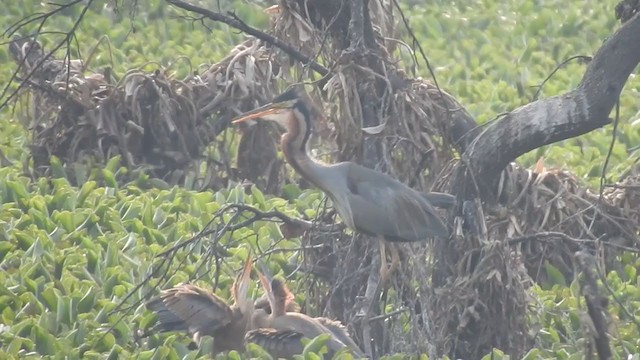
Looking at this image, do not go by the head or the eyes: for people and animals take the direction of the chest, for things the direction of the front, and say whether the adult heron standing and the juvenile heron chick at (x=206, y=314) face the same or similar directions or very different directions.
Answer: very different directions

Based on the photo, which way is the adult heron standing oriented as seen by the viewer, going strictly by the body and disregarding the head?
to the viewer's left

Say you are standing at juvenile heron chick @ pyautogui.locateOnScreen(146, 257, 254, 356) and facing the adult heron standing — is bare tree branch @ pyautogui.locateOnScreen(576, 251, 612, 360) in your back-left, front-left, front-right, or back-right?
front-right

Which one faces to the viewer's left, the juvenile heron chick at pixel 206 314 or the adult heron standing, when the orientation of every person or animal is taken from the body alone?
the adult heron standing

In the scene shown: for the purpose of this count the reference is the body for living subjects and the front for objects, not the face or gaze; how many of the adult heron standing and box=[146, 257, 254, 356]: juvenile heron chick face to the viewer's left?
1

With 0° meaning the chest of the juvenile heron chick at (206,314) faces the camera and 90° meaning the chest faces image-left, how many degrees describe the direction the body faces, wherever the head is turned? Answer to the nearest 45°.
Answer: approximately 270°

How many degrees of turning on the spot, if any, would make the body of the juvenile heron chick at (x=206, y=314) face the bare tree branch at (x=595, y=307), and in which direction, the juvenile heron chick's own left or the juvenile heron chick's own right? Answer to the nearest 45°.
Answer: approximately 45° to the juvenile heron chick's own right

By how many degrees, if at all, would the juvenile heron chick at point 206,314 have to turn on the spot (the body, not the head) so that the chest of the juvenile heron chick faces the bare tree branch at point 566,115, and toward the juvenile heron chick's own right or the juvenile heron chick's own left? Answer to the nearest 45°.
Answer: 0° — it already faces it

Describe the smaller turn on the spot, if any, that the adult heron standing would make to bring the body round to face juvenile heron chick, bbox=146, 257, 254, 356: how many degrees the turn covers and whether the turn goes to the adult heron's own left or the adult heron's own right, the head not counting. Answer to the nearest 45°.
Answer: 0° — it already faces it

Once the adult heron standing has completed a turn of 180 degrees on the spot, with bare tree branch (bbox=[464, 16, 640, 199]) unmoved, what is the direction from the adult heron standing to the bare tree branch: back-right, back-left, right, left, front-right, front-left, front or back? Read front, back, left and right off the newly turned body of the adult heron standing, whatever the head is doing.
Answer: front
